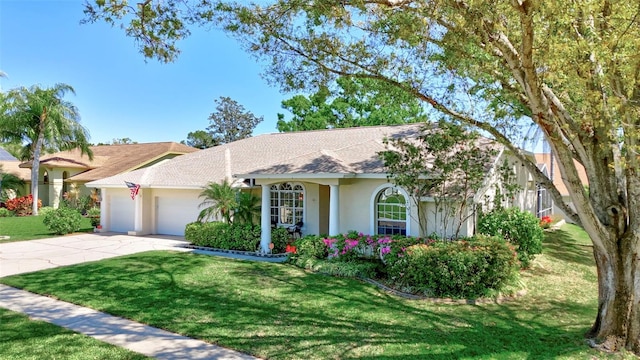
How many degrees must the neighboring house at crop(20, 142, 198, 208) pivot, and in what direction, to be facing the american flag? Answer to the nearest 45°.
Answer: approximately 45° to its left

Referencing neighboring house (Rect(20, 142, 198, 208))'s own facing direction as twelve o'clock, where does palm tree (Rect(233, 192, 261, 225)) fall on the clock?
The palm tree is roughly at 10 o'clock from the neighboring house.

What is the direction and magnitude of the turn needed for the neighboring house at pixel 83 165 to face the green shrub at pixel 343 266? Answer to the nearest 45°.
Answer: approximately 45° to its left

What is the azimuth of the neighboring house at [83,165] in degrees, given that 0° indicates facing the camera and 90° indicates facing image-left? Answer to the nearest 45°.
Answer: approximately 45°
